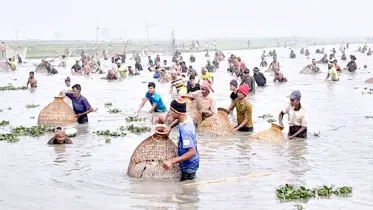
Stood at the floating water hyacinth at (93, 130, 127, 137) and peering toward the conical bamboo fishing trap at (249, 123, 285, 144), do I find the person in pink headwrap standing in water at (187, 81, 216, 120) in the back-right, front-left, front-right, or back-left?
front-left

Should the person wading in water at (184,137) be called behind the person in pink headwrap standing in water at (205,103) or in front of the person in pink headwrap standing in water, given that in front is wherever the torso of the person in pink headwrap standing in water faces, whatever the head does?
in front

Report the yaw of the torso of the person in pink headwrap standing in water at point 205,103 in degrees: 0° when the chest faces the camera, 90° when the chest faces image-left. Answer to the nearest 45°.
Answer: approximately 45°

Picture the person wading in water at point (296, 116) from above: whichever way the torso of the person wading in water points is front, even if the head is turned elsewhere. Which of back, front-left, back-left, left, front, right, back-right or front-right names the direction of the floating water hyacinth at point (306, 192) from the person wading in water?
front-left

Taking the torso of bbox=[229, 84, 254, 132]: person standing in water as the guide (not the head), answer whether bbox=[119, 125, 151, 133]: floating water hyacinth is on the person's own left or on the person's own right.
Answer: on the person's own right

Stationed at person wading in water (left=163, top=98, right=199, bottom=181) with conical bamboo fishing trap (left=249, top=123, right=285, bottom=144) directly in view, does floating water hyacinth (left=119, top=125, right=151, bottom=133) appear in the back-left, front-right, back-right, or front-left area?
front-left

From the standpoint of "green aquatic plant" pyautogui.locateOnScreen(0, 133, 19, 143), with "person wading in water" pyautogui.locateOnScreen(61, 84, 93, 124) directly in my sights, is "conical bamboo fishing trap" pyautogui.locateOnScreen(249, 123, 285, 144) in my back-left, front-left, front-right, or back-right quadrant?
front-right

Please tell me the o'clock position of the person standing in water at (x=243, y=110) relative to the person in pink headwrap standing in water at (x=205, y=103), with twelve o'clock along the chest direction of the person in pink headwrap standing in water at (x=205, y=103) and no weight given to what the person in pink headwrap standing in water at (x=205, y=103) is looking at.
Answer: the person standing in water at (x=243, y=110) is roughly at 9 o'clock from the person in pink headwrap standing in water at (x=205, y=103).

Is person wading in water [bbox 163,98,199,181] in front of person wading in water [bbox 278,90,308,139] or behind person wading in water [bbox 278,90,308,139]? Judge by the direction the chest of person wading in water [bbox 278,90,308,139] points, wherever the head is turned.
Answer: in front

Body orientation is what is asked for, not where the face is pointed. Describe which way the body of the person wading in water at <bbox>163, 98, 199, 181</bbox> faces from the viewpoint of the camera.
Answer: to the viewer's left

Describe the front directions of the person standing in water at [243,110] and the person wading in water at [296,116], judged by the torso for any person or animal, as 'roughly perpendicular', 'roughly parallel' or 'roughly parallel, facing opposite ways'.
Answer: roughly parallel

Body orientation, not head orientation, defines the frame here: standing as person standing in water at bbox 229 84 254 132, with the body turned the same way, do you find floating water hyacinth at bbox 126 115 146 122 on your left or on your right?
on your right

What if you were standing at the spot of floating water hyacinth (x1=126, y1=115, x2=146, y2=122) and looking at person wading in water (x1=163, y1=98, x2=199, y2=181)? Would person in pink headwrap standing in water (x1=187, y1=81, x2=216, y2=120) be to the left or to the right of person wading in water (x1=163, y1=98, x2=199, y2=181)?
left

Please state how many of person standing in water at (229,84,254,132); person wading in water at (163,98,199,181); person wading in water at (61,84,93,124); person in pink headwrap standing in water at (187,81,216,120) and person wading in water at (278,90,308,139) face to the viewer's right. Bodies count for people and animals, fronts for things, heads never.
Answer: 0

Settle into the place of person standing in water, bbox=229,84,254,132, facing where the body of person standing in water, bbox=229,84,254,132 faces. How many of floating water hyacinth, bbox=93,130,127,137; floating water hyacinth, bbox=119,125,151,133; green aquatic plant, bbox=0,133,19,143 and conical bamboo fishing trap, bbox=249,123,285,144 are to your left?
1
